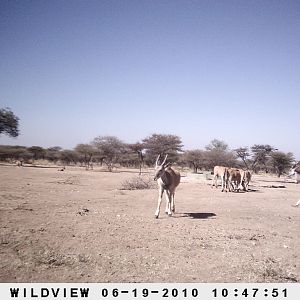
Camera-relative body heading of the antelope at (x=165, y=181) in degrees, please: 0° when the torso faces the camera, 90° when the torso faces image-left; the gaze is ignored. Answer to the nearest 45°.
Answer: approximately 45°

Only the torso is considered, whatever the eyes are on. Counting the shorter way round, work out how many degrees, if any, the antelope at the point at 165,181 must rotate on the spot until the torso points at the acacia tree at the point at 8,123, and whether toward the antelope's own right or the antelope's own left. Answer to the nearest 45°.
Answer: approximately 90° to the antelope's own right

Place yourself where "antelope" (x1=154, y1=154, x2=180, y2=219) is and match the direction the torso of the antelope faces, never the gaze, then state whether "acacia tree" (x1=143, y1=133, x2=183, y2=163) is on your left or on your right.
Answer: on your right

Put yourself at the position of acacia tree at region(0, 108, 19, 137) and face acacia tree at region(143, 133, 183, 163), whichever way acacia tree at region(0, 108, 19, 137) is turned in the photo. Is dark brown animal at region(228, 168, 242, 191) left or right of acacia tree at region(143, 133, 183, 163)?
right
